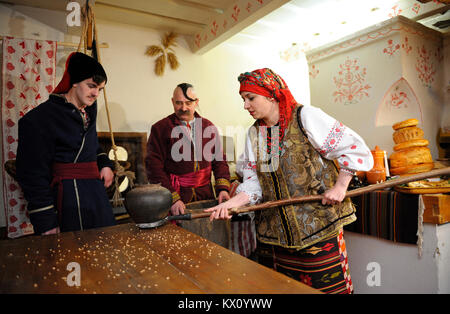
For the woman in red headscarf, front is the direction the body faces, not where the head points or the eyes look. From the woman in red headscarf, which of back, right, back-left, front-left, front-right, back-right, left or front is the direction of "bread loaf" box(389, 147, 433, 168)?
back

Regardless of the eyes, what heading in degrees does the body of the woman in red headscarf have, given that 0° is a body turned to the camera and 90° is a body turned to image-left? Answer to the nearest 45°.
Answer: approximately 45°

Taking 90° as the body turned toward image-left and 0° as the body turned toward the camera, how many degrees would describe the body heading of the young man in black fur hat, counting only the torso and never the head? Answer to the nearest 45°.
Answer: approximately 315°

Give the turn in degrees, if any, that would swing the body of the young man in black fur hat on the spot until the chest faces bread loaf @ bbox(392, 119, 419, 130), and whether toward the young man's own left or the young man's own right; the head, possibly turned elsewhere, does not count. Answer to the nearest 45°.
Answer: approximately 45° to the young man's own left

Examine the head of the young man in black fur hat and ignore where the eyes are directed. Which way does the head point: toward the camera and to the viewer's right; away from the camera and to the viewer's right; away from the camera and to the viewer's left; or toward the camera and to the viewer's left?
toward the camera and to the viewer's right
